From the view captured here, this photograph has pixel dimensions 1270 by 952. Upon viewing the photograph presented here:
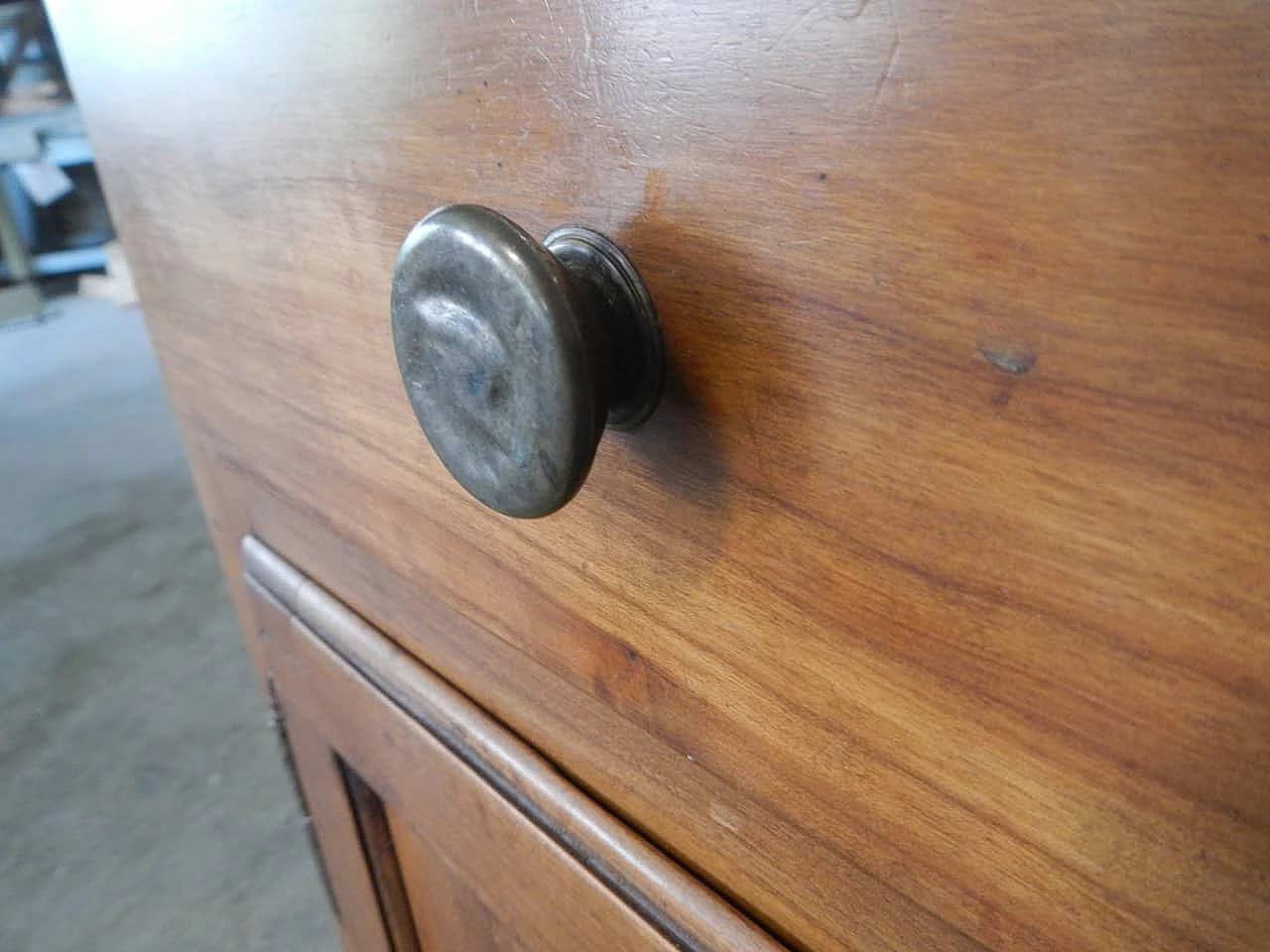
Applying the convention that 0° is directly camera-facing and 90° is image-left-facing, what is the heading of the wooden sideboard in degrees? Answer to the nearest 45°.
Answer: approximately 45°
